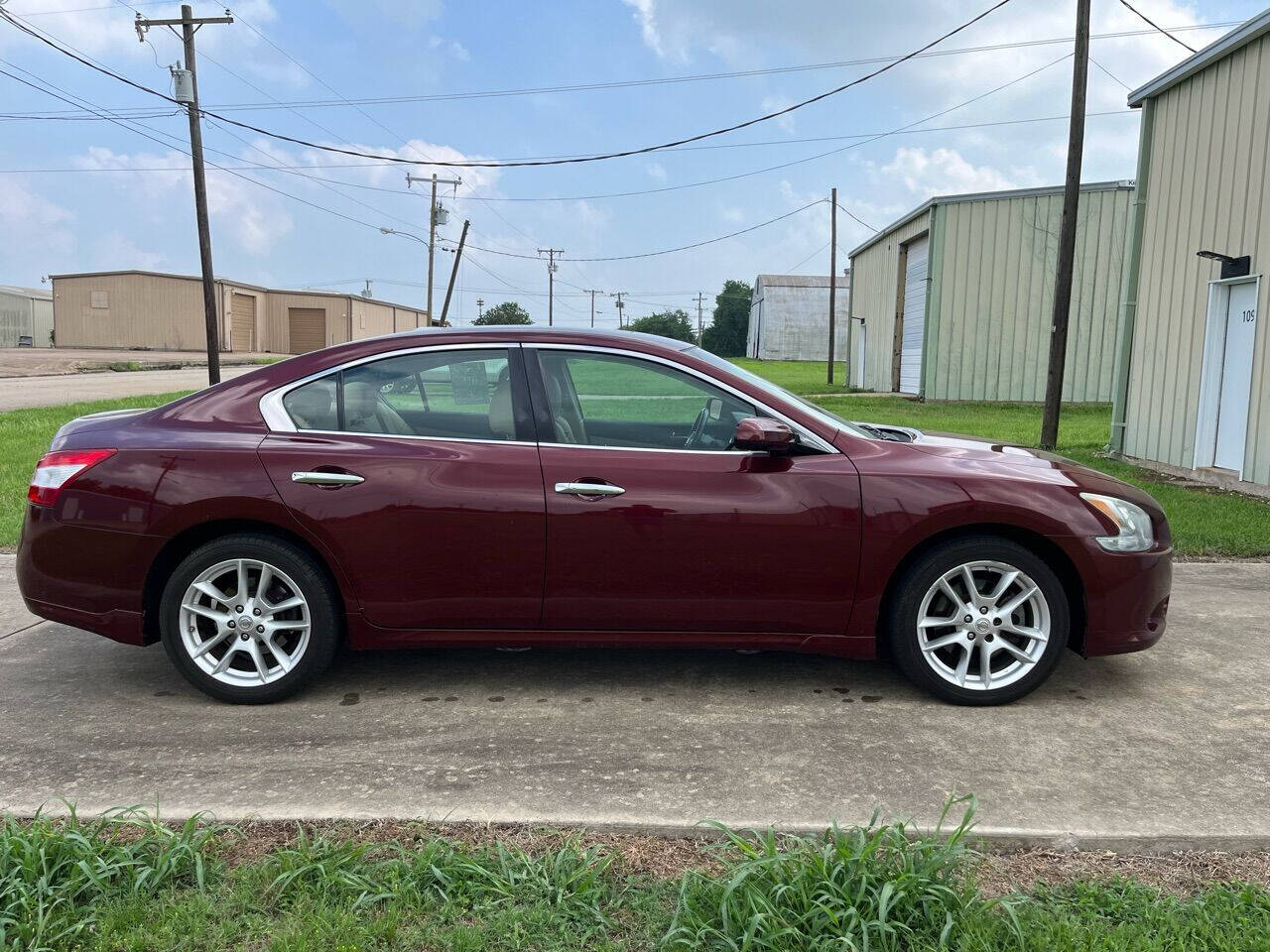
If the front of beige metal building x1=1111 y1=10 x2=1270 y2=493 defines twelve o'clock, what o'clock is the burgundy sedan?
The burgundy sedan is roughly at 11 o'clock from the beige metal building.

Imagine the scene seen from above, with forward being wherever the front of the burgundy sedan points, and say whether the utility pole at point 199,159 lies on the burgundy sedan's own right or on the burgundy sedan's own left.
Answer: on the burgundy sedan's own left

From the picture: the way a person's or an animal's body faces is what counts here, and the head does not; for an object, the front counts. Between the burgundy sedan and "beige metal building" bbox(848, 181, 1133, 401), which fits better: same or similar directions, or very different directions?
very different directions

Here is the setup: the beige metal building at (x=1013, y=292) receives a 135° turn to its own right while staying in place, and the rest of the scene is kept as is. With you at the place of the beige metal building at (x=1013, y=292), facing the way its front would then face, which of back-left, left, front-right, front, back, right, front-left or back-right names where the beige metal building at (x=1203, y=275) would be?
back-right

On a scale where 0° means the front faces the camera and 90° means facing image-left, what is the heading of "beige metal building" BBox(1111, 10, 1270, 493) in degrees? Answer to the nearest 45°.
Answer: approximately 45°

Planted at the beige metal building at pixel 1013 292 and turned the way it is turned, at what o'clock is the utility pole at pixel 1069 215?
The utility pole is roughly at 9 o'clock from the beige metal building.

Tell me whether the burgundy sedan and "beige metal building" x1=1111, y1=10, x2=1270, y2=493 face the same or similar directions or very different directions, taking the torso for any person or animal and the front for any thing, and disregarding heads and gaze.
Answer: very different directions

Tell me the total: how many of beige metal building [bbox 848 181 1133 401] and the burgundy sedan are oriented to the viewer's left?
1

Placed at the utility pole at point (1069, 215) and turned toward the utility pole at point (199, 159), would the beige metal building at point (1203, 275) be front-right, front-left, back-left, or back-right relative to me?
back-left

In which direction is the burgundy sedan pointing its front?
to the viewer's right

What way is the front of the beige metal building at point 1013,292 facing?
to the viewer's left

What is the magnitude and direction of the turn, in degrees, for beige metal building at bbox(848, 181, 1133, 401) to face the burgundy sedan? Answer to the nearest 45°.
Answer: approximately 90° to its left
